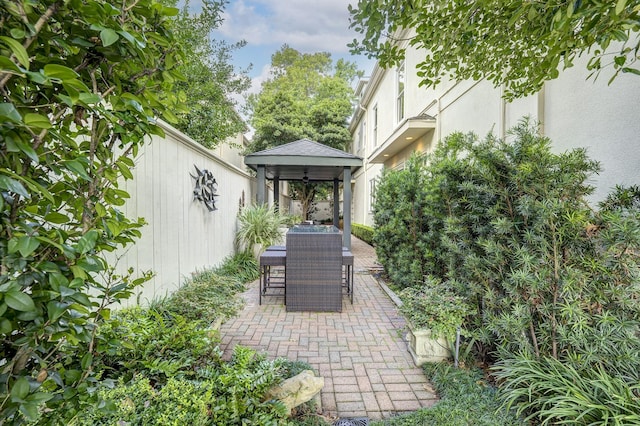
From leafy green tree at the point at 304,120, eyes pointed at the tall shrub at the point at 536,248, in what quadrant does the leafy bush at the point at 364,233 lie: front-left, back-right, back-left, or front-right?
front-left

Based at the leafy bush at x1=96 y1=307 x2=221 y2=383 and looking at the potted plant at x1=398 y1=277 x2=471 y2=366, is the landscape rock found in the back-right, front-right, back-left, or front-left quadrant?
front-right
